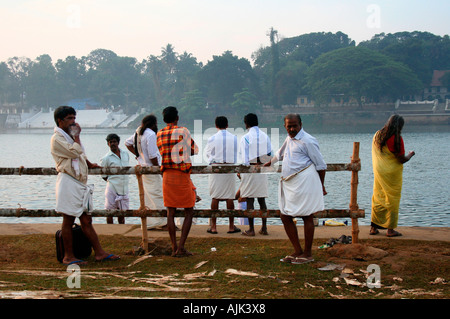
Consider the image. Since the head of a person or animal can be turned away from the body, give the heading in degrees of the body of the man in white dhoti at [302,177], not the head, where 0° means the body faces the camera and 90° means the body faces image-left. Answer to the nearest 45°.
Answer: approximately 45°

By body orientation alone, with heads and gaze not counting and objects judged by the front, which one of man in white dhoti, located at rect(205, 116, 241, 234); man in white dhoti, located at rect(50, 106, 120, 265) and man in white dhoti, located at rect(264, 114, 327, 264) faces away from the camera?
man in white dhoti, located at rect(205, 116, 241, 234)

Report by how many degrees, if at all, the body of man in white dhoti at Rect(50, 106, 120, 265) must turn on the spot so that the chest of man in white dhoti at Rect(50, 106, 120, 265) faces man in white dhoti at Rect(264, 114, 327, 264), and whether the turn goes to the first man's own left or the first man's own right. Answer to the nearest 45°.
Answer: approximately 45° to the first man's own left

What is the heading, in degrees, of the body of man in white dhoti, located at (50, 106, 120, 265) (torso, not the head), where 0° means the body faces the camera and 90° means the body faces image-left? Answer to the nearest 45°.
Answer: approximately 315°

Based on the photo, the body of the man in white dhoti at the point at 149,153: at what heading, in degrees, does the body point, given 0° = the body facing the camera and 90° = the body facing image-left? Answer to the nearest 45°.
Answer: approximately 225°

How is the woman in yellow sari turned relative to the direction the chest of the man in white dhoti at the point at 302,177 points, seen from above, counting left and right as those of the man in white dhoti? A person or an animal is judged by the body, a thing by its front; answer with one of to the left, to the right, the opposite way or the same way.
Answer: the opposite way

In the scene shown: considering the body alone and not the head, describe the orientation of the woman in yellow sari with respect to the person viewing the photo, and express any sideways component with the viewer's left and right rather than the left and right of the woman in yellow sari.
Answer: facing away from the viewer and to the right of the viewer

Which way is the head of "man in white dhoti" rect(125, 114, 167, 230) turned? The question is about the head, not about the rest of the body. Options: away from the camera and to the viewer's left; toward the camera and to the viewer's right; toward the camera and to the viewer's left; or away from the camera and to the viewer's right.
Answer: away from the camera and to the viewer's left

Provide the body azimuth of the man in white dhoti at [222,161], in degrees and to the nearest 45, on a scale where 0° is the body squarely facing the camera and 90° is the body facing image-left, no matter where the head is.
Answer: approximately 180°

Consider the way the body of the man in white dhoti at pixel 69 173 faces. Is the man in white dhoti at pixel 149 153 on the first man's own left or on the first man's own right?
on the first man's own left
